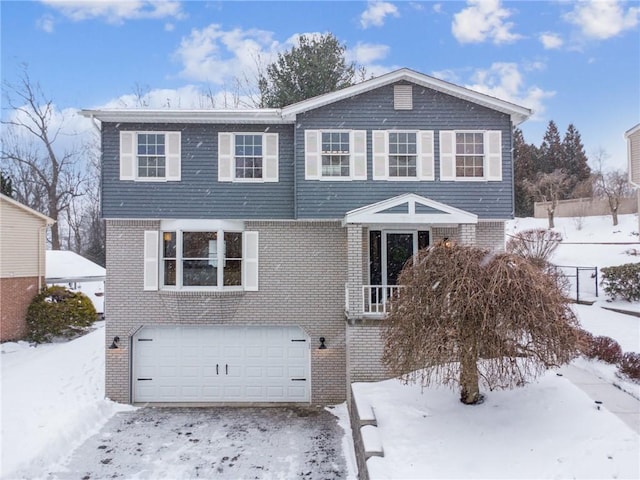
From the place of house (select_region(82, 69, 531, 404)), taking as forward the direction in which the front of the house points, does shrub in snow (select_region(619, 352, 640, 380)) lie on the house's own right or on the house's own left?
on the house's own left

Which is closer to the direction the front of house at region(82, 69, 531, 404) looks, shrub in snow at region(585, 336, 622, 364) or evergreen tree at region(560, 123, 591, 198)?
the shrub in snow

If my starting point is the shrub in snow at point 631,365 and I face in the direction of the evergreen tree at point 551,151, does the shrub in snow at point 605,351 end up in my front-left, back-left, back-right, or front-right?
front-left

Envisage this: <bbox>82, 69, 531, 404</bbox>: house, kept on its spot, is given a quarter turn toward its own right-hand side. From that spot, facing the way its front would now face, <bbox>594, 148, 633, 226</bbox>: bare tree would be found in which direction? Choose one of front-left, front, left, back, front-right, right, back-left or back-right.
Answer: back-right

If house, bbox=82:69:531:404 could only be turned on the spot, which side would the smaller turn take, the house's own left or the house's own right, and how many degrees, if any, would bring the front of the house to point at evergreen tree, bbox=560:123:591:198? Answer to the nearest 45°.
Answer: approximately 135° to the house's own left

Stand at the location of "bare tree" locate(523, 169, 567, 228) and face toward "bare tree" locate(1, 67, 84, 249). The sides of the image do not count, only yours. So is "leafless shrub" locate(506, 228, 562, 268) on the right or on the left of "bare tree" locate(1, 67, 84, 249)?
left

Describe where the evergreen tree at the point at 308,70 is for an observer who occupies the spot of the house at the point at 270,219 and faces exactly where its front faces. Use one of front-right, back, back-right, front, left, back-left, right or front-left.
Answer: back

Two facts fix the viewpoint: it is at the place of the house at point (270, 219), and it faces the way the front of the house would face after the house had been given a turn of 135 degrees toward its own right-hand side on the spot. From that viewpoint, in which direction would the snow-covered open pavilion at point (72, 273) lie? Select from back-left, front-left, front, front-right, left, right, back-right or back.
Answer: front

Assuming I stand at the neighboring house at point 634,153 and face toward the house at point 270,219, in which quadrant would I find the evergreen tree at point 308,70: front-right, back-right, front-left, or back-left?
front-right

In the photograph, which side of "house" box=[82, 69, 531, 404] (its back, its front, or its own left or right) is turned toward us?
front

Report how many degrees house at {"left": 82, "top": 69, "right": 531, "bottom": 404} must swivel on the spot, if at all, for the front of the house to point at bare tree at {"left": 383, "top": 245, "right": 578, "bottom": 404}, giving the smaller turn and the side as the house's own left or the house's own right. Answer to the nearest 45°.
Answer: approximately 45° to the house's own left

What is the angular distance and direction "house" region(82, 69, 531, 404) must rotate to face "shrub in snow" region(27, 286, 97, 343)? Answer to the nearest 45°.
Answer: approximately 135° to its right

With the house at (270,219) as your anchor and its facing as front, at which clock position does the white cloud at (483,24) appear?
The white cloud is roughly at 8 o'clock from the house.

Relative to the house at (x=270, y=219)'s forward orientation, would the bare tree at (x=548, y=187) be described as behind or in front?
behind
